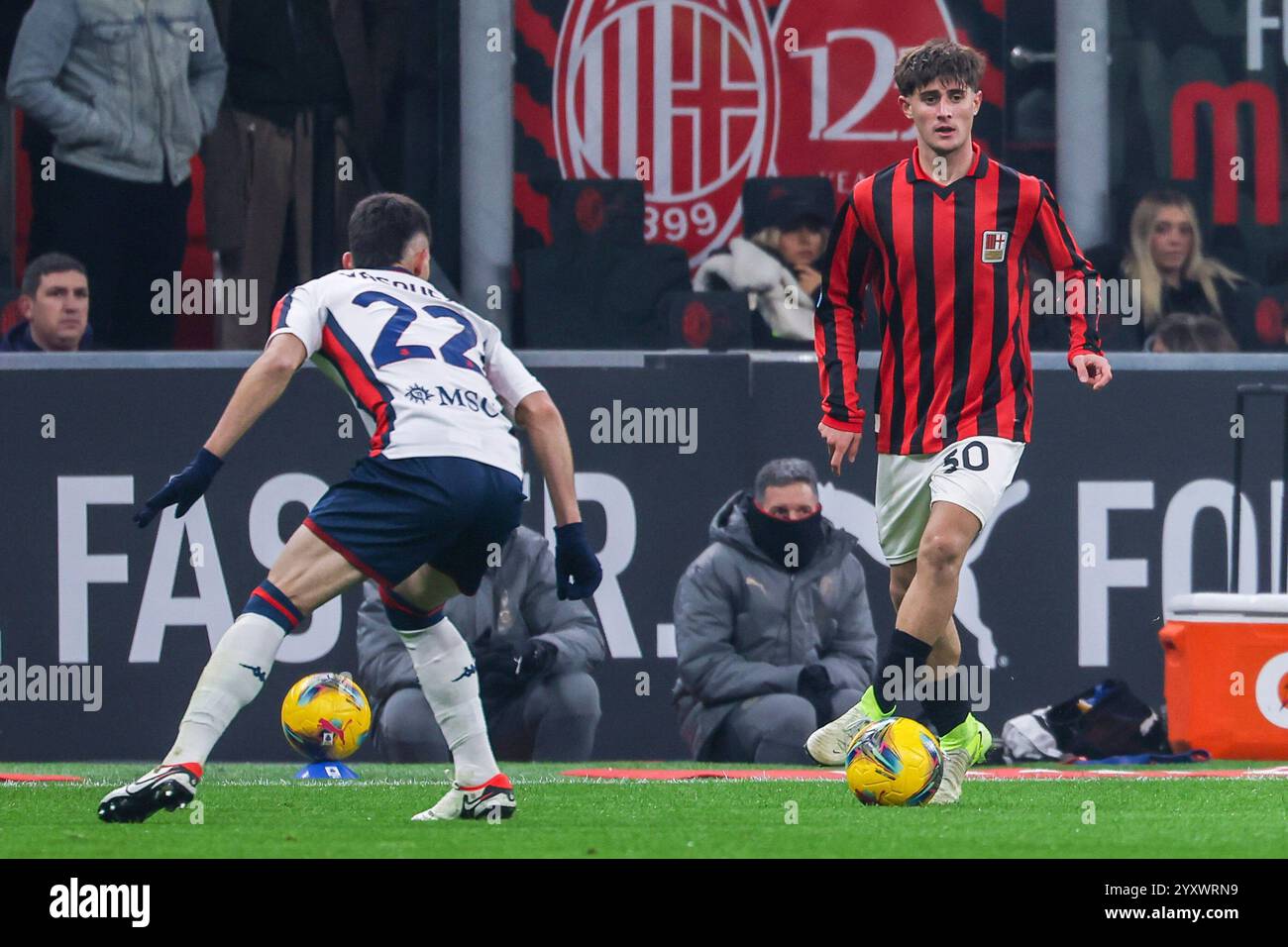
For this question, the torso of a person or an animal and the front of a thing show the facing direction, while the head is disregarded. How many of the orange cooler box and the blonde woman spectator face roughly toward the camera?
2

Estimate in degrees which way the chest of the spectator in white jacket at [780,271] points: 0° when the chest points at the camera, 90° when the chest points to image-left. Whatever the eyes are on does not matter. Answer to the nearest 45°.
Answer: approximately 315°

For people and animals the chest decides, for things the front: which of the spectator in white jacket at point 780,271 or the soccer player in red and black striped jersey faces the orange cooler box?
the spectator in white jacket

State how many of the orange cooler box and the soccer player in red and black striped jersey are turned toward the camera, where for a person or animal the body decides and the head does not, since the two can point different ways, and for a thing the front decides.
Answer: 2

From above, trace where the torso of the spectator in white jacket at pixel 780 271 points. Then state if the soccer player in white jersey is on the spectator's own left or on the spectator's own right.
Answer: on the spectator's own right

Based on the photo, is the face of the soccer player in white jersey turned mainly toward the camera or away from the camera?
away from the camera
